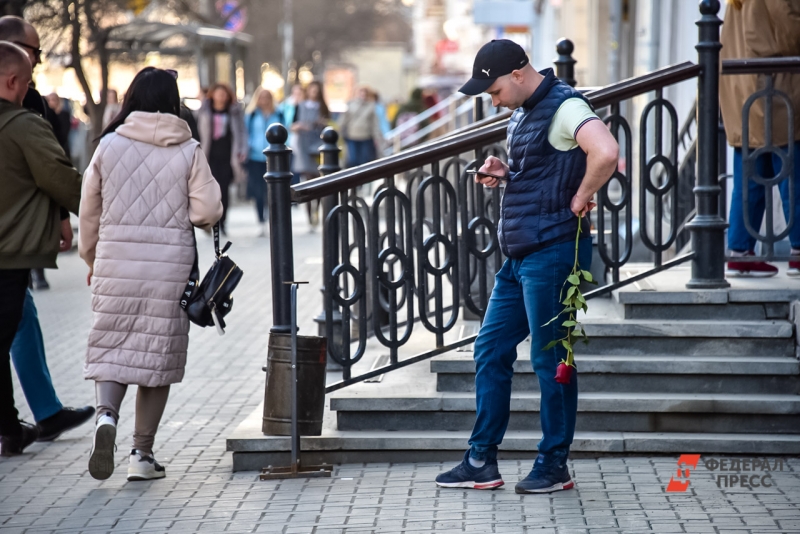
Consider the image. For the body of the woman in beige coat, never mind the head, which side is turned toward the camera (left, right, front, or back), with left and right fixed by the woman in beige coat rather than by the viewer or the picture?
back

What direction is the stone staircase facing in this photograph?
toward the camera

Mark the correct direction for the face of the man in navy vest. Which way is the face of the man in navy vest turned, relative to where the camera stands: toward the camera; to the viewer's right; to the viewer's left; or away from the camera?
to the viewer's left

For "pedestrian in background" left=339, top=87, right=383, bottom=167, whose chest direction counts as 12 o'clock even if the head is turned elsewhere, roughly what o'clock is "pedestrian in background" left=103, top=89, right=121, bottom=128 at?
"pedestrian in background" left=103, top=89, right=121, bottom=128 is roughly at 3 o'clock from "pedestrian in background" left=339, top=87, right=383, bottom=167.

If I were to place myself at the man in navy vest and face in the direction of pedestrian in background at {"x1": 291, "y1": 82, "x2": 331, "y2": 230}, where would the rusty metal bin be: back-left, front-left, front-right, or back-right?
front-left

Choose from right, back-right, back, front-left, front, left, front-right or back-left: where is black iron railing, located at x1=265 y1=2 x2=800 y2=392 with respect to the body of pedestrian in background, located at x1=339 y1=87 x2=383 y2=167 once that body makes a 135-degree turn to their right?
back-left

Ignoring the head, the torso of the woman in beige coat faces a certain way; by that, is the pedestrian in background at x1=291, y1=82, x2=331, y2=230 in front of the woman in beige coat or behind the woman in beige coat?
in front

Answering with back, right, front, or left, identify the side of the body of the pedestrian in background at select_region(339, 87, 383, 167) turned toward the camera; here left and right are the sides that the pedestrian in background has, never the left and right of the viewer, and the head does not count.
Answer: front

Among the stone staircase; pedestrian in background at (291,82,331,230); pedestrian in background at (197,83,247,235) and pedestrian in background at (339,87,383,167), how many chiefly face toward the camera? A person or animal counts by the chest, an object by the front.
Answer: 4

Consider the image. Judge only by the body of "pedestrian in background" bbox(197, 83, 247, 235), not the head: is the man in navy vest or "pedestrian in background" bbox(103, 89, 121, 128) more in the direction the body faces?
the man in navy vest

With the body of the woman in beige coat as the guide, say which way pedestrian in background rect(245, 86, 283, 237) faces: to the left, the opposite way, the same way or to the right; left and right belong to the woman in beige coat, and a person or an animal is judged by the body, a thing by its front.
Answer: the opposite way

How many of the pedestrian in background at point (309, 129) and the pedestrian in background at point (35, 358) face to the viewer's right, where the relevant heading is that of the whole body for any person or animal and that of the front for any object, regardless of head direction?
1

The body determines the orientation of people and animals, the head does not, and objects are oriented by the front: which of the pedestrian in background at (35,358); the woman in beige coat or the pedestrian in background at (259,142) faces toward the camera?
the pedestrian in background at (259,142)

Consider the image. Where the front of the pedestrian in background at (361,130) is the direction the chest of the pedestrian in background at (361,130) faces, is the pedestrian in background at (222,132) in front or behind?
in front
